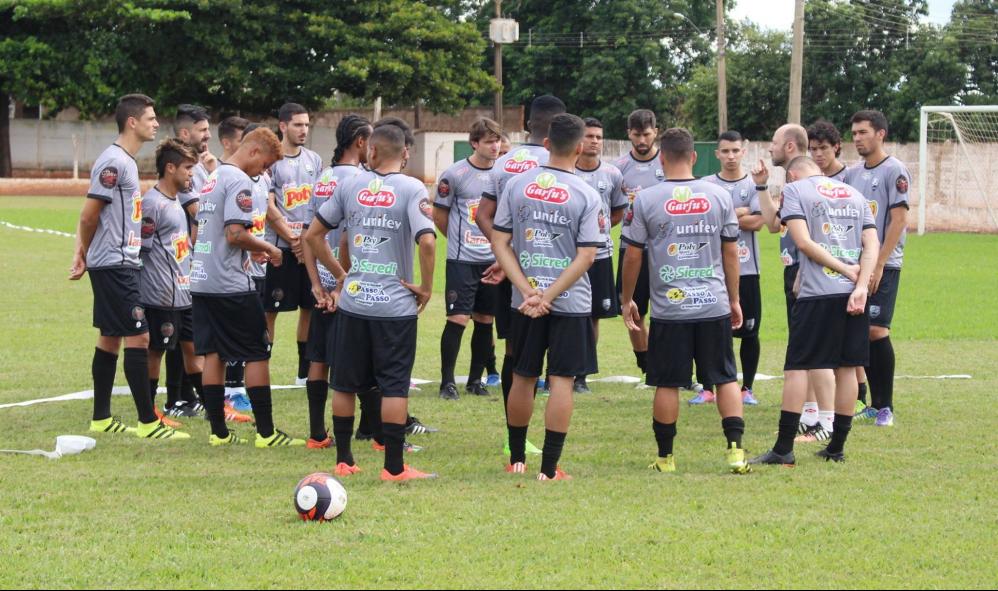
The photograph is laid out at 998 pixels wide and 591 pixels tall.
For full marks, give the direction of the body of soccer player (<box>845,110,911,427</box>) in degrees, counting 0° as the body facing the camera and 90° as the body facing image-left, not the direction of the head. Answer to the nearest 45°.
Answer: approximately 45°

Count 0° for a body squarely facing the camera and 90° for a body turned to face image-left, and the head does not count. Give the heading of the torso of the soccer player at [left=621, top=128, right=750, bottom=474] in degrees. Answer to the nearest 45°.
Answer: approximately 180°

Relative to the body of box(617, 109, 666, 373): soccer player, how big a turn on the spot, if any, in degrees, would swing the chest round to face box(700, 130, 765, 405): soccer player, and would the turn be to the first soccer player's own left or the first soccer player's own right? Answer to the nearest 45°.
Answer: approximately 45° to the first soccer player's own left

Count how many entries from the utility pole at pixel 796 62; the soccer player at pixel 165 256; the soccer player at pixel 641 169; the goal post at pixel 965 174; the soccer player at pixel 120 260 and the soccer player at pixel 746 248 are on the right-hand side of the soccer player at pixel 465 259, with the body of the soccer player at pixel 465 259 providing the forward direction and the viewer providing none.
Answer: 2

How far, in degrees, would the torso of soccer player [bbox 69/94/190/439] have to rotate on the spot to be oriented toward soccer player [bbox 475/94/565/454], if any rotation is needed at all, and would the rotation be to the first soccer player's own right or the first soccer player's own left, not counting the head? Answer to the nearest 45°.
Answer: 0° — they already face them

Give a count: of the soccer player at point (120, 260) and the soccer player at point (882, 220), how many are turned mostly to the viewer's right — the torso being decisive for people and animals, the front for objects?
1

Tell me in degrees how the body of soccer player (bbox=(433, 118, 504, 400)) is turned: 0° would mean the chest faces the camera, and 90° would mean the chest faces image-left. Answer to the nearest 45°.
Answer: approximately 315°

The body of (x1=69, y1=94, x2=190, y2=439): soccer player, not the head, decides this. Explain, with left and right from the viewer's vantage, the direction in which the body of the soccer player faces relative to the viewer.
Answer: facing to the right of the viewer

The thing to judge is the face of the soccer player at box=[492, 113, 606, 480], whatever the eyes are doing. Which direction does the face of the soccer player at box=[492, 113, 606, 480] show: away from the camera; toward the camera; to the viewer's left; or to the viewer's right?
away from the camera

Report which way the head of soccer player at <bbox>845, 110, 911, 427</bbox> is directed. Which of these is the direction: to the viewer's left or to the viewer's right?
to the viewer's left

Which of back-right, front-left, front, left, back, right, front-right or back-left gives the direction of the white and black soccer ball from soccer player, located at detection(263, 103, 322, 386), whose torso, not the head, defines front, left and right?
front-right

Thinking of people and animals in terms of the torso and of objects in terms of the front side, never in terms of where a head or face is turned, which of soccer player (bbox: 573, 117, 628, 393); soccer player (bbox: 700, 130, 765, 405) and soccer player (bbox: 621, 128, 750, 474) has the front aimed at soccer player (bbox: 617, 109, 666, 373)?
soccer player (bbox: 621, 128, 750, 474)
